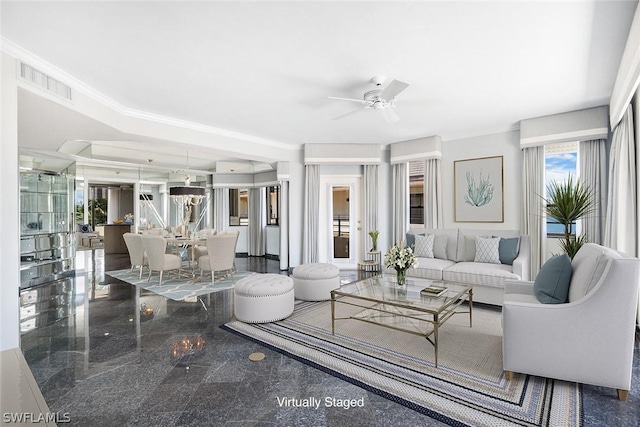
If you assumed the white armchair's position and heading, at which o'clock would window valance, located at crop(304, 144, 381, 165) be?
The window valance is roughly at 1 o'clock from the white armchair.

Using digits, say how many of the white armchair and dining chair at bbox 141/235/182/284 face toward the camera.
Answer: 0

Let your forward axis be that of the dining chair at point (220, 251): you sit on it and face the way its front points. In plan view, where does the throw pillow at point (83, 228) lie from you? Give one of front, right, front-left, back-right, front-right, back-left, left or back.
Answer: front

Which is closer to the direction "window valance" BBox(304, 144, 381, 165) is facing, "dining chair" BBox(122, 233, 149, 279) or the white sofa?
the white sofa

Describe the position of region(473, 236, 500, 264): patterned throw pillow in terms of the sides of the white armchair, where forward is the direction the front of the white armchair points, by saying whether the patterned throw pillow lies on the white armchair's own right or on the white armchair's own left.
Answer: on the white armchair's own right

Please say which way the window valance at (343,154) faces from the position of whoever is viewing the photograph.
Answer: facing the viewer

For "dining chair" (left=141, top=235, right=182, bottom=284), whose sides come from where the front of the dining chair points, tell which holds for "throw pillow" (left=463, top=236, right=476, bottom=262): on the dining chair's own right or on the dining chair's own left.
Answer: on the dining chair's own right

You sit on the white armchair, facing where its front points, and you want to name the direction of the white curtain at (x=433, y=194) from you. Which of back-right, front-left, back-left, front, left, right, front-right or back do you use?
front-right

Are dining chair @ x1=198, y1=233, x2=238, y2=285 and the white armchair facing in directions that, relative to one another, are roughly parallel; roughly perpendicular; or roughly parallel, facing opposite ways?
roughly parallel

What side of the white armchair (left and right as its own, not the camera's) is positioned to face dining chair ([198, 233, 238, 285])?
front

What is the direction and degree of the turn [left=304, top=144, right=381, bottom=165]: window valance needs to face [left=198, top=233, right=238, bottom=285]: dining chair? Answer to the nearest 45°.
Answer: approximately 45° to its right

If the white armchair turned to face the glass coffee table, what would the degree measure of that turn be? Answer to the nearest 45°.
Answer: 0° — it already faces it

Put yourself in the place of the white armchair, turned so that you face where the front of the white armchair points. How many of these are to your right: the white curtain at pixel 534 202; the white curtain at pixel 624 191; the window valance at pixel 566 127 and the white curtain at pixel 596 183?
4

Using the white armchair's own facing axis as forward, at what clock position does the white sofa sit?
The white sofa is roughly at 2 o'clock from the white armchair.

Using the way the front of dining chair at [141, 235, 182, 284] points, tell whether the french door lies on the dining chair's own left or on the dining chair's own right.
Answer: on the dining chair's own right

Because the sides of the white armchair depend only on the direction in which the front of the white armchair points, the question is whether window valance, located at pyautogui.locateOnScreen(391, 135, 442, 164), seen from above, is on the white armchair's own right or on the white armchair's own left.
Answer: on the white armchair's own right

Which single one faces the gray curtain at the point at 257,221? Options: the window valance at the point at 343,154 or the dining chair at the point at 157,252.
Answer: the dining chair

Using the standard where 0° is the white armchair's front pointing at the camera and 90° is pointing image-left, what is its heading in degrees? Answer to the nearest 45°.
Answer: approximately 90°

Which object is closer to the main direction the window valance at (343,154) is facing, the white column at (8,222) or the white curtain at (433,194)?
the white column
